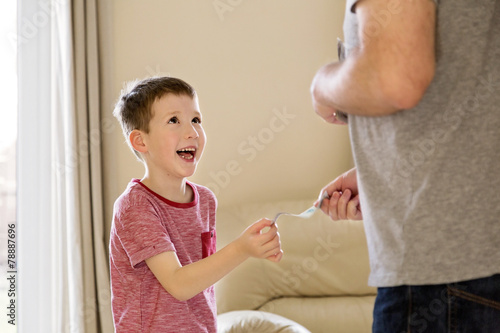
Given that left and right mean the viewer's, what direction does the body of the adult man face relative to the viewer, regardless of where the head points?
facing away from the viewer and to the left of the viewer

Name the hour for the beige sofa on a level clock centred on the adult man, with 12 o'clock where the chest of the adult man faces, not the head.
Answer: The beige sofa is roughly at 1 o'clock from the adult man.

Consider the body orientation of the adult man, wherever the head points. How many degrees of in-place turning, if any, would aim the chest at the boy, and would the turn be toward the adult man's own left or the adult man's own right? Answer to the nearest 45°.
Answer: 0° — they already face them

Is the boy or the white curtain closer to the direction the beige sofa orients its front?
the boy

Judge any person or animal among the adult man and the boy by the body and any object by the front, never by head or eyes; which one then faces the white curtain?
the adult man

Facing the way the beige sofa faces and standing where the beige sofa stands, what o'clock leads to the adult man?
The adult man is roughly at 12 o'clock from the beige sofa.

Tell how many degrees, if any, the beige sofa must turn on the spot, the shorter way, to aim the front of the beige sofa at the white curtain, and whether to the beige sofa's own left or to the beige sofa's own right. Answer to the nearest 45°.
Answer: approximately 90° to the beige sofa's own right

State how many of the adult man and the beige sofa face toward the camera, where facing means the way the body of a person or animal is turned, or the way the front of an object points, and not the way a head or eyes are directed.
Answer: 1

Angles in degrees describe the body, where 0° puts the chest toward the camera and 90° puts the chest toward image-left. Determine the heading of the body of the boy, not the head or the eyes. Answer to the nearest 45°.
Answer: approximately 315°

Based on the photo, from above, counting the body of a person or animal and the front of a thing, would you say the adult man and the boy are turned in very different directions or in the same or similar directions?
very different directions

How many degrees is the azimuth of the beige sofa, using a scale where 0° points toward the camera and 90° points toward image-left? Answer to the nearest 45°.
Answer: approximately 0°

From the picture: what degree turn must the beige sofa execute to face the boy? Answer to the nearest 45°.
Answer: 0° — it already faces them
